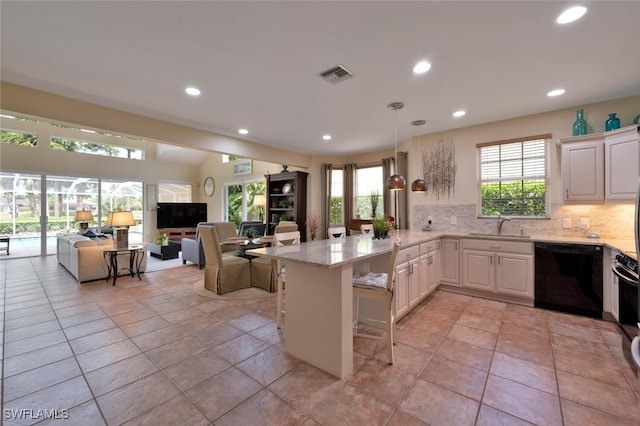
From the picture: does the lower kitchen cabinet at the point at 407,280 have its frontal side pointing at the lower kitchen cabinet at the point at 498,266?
no

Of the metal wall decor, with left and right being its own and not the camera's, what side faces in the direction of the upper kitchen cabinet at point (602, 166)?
left

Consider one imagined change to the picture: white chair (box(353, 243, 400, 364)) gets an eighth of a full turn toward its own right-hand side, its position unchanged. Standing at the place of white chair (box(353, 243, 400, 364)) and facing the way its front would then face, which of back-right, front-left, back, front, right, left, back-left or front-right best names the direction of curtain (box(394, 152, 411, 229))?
front-right

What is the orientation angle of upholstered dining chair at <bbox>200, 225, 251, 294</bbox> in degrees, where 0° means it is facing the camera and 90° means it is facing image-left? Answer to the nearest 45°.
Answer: approximately 225°

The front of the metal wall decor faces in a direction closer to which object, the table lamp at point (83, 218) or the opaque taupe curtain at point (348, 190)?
the table lamp

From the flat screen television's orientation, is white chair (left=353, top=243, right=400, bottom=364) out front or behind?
out front

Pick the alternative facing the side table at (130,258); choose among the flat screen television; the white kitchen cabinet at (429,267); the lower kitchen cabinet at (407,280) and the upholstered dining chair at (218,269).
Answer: the flat screen television

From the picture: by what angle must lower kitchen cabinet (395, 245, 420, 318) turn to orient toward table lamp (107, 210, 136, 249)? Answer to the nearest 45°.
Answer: approximately 135° to its right

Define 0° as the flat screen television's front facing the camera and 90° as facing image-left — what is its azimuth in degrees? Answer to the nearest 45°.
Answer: approximately 0°

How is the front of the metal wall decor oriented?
toward the camera

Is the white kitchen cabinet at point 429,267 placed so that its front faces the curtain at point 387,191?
no

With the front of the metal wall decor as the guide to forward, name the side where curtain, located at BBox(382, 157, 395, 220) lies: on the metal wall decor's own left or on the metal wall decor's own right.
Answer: on the metal wall decor's own right

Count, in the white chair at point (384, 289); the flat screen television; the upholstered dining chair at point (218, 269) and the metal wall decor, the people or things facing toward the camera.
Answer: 2
